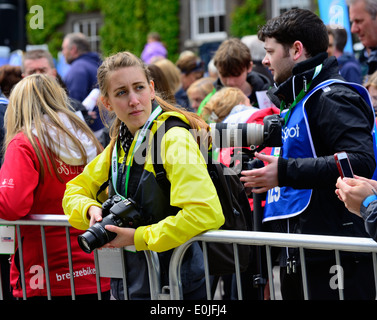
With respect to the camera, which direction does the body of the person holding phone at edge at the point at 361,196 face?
to the viewer's left

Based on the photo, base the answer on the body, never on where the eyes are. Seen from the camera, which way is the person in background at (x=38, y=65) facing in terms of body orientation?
toward the camera

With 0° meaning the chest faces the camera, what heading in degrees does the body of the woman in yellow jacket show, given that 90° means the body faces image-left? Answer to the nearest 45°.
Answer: approximately 45°

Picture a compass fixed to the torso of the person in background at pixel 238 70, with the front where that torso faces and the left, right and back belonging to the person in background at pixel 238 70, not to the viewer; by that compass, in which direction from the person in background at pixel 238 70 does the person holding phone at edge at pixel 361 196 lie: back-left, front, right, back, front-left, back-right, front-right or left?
front-left

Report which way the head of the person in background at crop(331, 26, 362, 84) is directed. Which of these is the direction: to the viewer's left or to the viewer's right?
to the viewer's left

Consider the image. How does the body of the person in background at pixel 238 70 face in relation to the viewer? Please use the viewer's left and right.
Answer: facing the viewer and to the left of the viewer

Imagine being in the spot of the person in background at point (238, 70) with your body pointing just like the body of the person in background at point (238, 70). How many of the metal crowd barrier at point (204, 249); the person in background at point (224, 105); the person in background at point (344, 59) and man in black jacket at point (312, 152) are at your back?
1

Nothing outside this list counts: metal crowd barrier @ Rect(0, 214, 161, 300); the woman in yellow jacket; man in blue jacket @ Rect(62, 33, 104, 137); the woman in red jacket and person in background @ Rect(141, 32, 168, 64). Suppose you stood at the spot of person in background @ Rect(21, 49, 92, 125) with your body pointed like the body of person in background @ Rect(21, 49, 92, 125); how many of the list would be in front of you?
3

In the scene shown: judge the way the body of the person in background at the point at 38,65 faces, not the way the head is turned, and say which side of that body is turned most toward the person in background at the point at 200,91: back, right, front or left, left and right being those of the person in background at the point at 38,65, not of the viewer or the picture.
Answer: left

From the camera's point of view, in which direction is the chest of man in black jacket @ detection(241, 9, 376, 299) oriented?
to the viewer's left

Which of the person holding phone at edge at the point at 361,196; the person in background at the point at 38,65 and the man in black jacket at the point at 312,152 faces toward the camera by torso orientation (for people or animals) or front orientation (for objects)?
the person in background at the point at 38,65

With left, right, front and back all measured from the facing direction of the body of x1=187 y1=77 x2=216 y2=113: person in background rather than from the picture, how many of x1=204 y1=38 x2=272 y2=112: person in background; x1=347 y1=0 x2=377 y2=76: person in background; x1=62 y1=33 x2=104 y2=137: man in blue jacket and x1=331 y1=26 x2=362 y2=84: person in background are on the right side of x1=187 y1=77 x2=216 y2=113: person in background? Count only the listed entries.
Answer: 1

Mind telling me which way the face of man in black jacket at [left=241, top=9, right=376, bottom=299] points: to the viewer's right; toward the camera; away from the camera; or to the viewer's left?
to the viewer's left

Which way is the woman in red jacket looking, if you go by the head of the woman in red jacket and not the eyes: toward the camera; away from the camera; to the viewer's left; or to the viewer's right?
away from the camera

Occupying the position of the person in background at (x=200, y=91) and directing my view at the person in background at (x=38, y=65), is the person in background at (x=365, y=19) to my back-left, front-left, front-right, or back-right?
back-left
